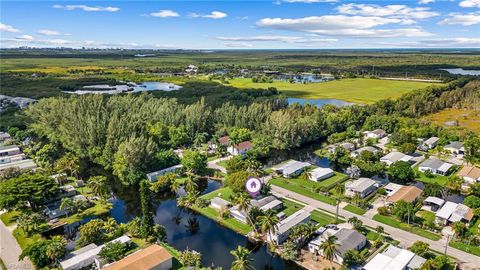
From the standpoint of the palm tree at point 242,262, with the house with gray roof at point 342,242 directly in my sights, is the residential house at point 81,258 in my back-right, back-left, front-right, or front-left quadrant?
back-left

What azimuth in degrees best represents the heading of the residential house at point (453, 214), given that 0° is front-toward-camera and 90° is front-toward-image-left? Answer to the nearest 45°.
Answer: approximately 45°
